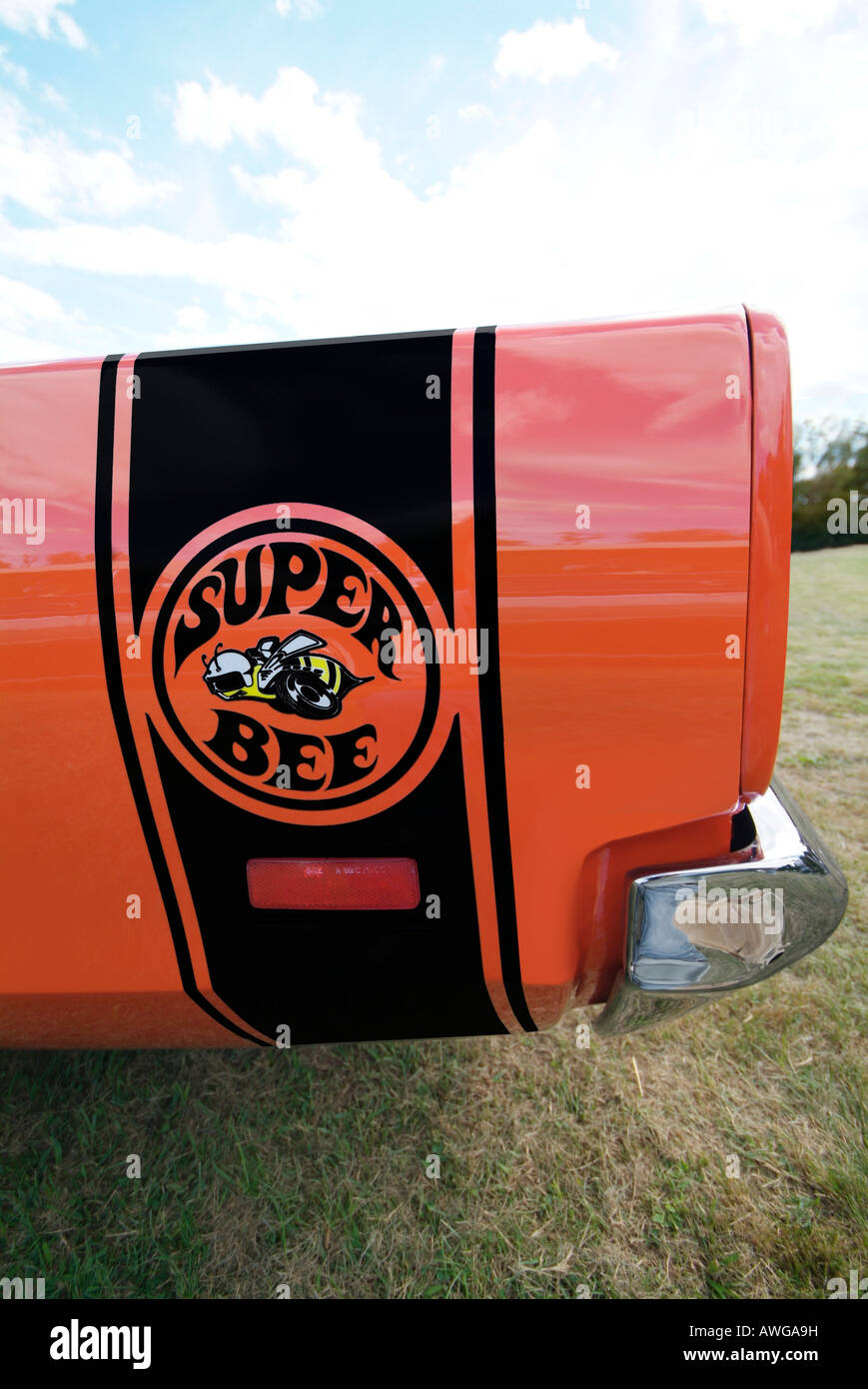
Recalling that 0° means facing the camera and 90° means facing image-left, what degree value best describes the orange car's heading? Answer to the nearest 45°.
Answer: approximately 90°
